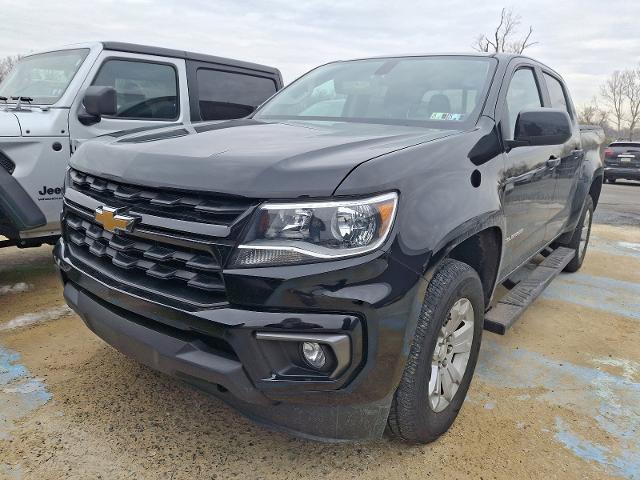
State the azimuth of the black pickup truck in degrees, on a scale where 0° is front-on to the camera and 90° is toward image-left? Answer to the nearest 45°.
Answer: approximately 45°
